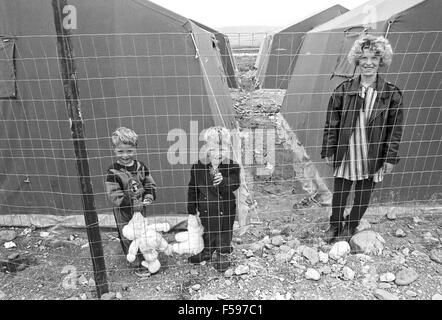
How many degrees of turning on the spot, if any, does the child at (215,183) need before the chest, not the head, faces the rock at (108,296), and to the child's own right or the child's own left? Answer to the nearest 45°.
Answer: approximately 45° to the child's own right

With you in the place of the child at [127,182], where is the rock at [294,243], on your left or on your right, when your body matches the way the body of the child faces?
on your left

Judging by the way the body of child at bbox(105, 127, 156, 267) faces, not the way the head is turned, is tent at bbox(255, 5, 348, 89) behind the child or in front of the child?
behind

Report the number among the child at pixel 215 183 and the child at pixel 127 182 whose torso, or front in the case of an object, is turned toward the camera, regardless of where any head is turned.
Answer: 2

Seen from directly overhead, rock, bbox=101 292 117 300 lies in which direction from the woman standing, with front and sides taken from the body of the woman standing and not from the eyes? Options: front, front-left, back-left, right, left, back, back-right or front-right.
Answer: front-right

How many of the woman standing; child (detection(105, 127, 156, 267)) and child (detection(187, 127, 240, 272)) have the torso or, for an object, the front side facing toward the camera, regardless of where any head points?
3

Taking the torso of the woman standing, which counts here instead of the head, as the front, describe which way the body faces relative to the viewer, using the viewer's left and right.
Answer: facing the viewer

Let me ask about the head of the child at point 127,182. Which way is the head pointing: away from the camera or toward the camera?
toward the camera

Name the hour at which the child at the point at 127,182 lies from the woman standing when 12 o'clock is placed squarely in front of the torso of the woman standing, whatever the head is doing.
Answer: The child is roughly at 2 o'clock from the woman standing.

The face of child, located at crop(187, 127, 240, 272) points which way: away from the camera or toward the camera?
toward the camera

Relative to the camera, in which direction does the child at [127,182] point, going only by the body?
toward the camera

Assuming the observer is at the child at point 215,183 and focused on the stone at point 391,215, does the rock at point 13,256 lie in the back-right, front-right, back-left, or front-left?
back-left
